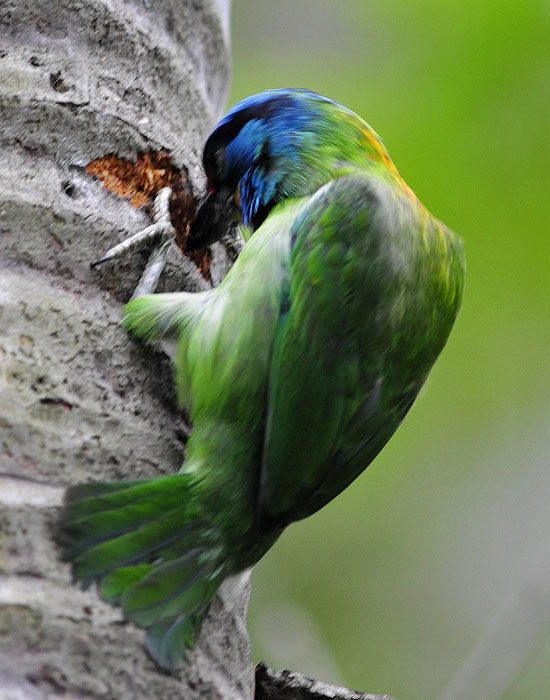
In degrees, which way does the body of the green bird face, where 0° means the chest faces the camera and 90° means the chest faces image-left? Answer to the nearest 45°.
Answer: approximately 90°
